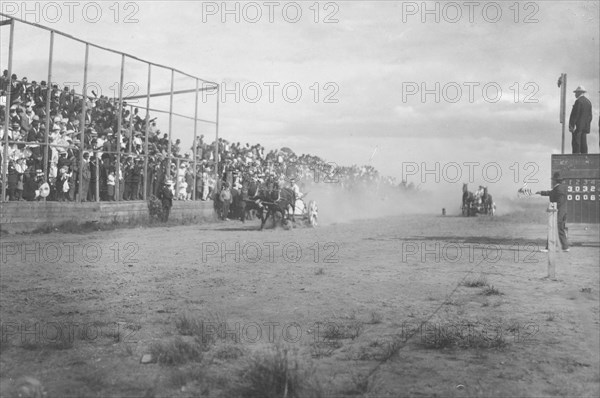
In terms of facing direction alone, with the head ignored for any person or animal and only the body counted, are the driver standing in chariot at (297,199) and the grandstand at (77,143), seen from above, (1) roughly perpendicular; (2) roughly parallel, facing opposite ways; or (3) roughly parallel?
roughly perpendicular

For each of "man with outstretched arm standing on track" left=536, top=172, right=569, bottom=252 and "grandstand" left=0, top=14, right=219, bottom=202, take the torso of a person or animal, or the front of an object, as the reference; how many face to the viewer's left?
1

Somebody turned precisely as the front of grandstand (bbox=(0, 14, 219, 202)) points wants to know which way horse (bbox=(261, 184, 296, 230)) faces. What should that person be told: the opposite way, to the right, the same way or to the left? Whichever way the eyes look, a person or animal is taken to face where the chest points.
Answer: to the right

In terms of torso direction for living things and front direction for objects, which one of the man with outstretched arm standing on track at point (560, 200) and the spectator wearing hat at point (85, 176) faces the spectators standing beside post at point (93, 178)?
the man with outstretched arm standing on track

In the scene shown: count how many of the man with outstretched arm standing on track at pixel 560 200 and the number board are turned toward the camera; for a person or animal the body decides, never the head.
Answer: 1

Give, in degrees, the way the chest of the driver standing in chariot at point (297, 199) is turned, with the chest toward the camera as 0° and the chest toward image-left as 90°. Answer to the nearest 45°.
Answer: approximately 45°

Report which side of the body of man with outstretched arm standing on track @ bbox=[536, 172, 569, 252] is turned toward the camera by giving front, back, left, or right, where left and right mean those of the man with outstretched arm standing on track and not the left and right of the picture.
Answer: left

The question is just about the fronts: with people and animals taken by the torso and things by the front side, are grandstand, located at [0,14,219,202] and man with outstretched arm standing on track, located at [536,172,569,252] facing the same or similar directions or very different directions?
very different directions

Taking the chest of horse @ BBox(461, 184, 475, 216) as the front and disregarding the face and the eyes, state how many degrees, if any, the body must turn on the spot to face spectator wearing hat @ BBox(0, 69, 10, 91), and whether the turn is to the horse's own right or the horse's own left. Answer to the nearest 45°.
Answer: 0° — it already faces them

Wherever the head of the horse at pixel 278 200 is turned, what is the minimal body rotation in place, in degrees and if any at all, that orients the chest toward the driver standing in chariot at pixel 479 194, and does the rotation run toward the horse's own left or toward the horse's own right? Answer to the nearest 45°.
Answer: approximately 180°
